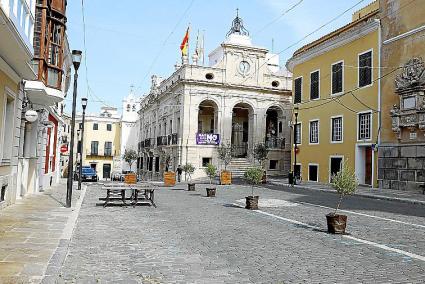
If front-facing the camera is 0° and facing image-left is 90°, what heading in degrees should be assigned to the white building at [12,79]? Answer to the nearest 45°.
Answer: approximately 270°

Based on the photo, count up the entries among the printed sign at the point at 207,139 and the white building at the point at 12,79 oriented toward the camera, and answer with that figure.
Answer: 1

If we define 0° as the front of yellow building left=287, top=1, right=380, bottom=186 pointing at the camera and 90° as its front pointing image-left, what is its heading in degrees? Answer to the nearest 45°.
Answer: approximately 45°

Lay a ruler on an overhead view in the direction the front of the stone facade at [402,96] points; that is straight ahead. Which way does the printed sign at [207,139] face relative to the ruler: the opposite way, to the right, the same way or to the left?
to the left

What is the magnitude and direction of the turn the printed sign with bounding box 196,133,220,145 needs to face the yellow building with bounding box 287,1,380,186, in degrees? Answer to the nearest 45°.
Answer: approximately 45° to its left

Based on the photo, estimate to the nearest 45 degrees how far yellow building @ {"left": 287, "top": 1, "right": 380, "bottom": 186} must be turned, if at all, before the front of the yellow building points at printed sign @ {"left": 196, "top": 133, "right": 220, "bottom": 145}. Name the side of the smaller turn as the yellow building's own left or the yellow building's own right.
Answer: approximately 90° to the yellow building's own right

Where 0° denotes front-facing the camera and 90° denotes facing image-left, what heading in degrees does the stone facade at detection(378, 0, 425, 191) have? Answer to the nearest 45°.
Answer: approximately 45°
